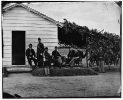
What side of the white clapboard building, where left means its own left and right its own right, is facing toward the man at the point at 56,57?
left

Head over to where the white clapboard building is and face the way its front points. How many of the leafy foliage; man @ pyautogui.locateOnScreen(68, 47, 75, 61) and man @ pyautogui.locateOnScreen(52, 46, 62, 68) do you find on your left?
3

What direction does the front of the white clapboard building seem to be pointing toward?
toward the camera

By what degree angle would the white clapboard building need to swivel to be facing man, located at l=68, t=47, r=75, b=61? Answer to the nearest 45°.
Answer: approximately 90° to its left

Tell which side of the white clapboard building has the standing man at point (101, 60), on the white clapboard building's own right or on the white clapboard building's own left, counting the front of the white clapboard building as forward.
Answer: on the white clapboard building's own left

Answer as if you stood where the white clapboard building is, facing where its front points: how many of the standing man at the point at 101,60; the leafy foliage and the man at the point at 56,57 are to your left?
3
